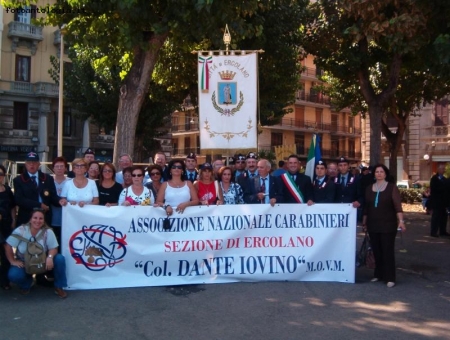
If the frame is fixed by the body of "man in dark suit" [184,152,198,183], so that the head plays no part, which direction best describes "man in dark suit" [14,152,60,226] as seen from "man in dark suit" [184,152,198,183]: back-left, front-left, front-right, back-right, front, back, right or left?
front-right

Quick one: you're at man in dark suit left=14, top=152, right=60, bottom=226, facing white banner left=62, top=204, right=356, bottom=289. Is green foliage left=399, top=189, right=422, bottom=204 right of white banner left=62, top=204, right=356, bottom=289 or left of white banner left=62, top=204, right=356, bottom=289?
left

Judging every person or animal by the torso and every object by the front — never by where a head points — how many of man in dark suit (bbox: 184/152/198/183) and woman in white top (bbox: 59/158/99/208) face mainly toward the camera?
2

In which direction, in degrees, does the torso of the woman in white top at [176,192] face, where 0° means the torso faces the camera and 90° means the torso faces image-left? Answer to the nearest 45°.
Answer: approximately 0°

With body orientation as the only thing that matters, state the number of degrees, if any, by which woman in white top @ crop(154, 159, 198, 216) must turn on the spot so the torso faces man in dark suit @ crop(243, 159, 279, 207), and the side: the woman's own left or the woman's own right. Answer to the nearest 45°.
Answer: approximately 135° to the woman's own left

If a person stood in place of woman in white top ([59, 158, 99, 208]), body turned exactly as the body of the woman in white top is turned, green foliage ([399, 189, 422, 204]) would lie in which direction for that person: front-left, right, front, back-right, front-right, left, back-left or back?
back-left

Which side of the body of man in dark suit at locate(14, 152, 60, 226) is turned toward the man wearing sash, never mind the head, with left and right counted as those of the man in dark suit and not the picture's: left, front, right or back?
left

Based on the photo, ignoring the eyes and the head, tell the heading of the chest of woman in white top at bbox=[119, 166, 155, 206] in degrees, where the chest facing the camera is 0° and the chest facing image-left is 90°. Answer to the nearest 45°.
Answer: approximately 0°

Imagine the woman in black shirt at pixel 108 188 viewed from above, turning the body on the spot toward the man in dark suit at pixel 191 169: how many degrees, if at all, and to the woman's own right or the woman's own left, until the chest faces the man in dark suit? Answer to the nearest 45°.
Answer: approximately 135° to the woman's own left
